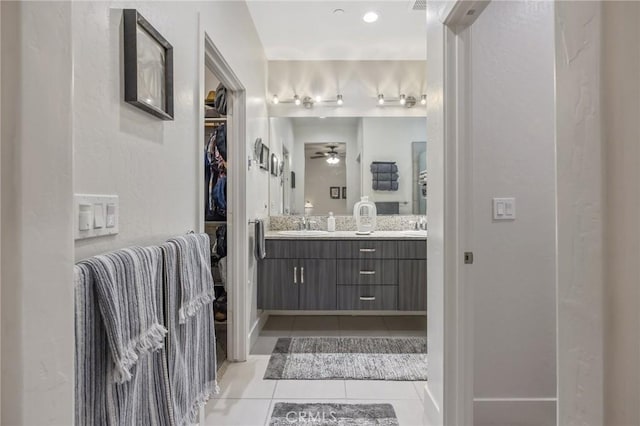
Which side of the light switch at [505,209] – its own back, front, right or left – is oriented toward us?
front

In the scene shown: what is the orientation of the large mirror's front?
toward the camera

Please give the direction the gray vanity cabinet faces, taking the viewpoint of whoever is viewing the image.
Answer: facing the viewer

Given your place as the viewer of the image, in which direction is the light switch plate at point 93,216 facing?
facing the viewer and to the right of the viewer

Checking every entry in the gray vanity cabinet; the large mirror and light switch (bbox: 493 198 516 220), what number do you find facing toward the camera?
3

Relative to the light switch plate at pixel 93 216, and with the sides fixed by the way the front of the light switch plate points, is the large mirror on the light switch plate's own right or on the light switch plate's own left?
on the light switch plate's own left

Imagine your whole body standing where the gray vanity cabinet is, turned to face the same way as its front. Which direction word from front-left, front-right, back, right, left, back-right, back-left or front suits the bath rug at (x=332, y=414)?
front

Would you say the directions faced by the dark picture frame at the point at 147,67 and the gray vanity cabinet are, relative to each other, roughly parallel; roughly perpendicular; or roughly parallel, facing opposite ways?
roughly perpendicular

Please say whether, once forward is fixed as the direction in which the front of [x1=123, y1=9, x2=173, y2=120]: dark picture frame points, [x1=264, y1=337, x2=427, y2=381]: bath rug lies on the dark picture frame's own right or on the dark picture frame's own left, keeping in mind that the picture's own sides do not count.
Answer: on the dark picture frame's own left
